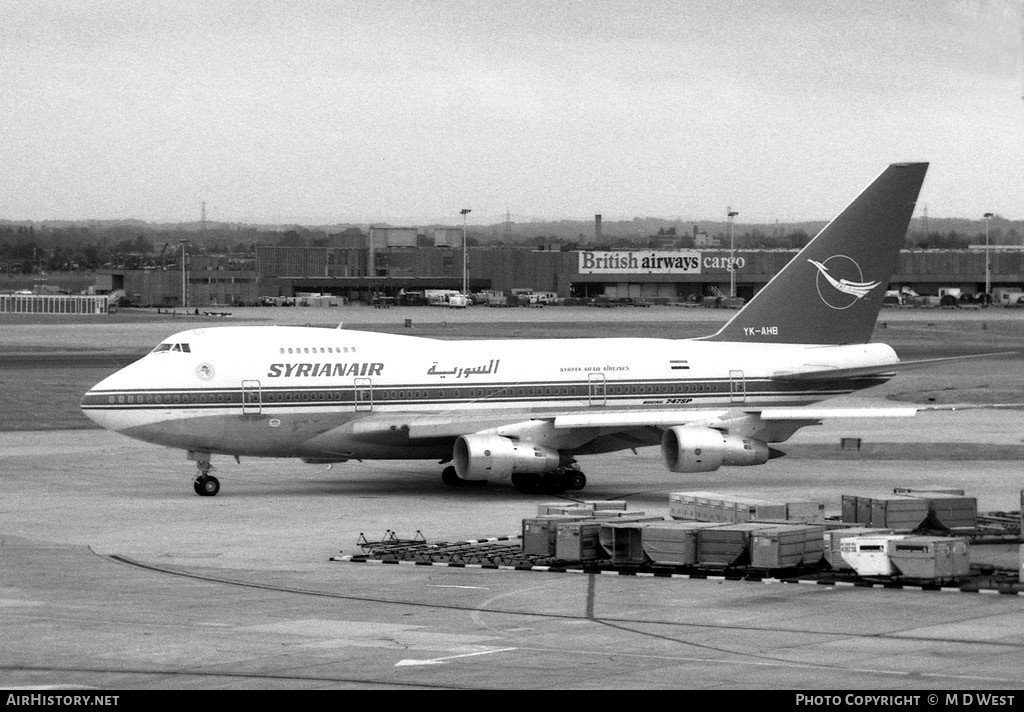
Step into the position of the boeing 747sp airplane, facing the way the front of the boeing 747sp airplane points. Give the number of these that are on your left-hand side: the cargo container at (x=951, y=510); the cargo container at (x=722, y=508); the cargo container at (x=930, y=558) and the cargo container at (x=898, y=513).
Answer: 4

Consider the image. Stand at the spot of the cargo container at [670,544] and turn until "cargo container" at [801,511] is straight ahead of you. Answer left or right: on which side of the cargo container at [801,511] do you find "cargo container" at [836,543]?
right

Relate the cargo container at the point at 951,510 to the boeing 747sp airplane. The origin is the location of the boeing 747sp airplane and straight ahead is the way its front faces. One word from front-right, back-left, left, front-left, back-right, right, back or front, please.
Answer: left

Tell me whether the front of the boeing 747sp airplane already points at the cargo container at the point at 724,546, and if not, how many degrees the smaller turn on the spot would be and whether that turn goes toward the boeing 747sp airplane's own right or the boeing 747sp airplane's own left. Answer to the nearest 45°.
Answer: approximately 90° to the boeing 747sp airplane's own left

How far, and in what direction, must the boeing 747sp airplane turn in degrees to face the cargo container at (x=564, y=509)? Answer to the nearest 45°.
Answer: approximately 45° to its left

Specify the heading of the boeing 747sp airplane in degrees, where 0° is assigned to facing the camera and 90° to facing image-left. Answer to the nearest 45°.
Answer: approximately 45°

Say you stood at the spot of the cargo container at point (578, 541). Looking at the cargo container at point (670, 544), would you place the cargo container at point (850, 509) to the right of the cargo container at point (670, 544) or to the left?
left

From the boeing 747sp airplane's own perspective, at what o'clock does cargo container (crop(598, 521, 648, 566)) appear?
The cargo container is roughly at 10 o'clock from the boeing 747sp airplane.

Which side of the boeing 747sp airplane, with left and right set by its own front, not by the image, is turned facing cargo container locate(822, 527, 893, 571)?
left

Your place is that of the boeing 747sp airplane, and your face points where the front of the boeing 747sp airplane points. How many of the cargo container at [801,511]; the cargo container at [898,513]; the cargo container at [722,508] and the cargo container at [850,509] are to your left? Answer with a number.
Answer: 4

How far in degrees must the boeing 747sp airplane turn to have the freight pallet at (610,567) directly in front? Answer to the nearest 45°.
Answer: approximately 45° to its left

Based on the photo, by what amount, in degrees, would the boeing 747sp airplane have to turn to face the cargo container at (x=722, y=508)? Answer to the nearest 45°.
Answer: approximately 90° to its left
